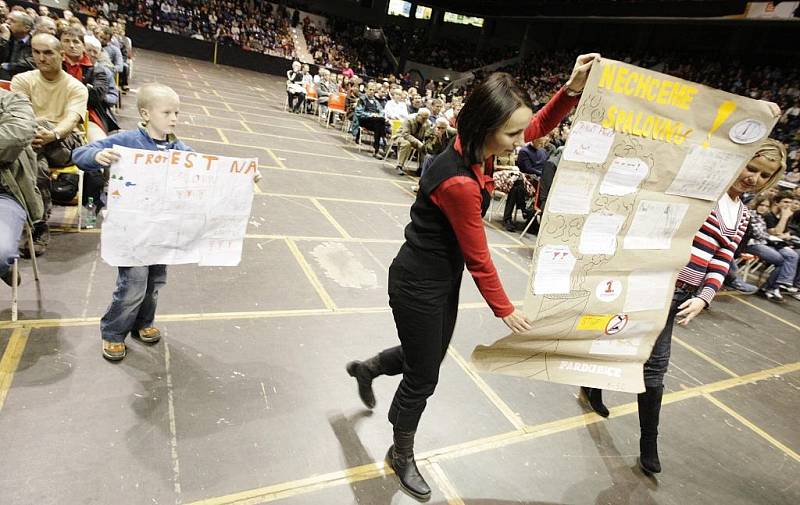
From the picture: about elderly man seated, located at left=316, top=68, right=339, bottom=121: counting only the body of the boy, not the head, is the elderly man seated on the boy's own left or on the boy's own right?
on the boy's own left

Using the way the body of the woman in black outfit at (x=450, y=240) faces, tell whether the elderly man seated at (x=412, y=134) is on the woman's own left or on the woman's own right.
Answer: on the woman's own left

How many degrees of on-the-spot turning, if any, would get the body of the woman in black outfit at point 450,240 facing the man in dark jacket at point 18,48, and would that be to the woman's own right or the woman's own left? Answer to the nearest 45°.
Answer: approximately 135° to the woman's own left

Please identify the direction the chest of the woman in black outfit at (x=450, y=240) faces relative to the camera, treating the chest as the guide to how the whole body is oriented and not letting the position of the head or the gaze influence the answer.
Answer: to the viewer's right

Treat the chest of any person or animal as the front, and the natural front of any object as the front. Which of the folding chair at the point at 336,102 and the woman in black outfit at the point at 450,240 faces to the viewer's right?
the woman in black outfit

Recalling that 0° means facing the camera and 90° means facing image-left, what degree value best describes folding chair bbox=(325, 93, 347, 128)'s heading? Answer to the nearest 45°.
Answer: approximately 45°

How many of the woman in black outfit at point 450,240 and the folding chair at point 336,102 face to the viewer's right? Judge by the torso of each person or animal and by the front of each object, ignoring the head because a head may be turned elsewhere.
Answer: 1

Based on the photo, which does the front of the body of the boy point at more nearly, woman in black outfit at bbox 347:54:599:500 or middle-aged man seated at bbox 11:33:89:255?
the woman in black outfit
